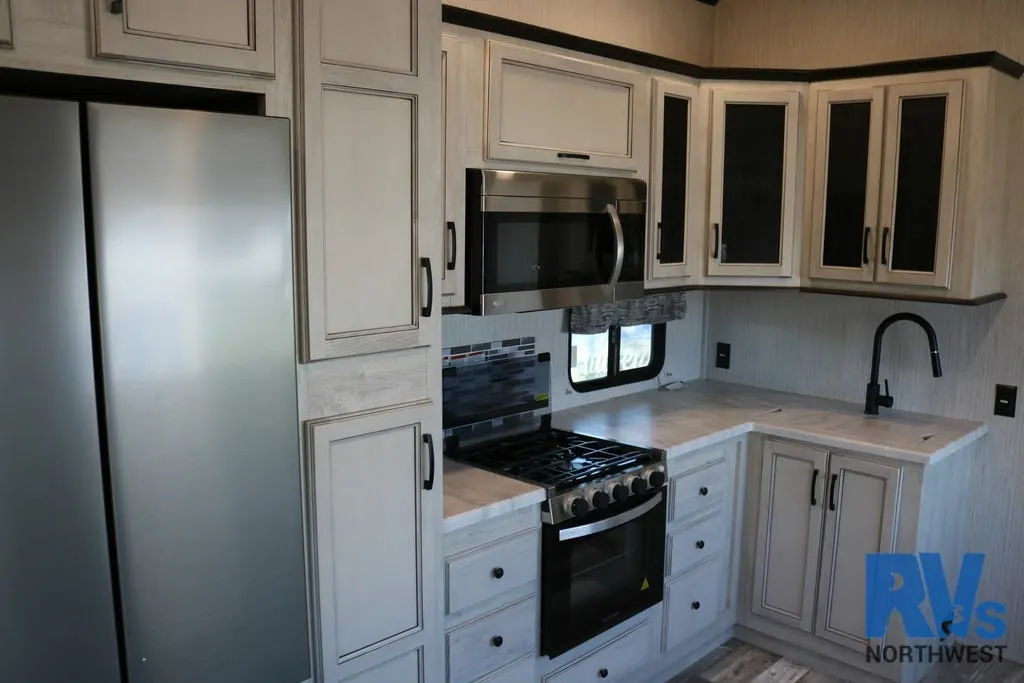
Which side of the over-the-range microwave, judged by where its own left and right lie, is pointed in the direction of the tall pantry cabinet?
right

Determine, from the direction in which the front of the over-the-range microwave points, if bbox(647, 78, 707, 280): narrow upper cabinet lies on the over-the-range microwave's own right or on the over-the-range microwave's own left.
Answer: on the over-the-range microwave's own left

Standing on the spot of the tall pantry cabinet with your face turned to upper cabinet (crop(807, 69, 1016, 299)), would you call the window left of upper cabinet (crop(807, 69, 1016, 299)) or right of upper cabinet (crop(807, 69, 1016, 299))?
left

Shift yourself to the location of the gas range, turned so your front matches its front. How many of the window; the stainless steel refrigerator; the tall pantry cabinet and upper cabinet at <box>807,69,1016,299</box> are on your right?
2

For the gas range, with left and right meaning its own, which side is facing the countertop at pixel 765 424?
left

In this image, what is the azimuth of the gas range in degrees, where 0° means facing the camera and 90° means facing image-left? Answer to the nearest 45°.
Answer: approximately 315°

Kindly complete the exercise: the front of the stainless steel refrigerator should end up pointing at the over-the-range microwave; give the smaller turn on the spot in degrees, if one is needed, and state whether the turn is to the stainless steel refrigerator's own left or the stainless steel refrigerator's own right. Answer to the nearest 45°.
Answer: approximately 90° to the stainless steel refrigerator's own left

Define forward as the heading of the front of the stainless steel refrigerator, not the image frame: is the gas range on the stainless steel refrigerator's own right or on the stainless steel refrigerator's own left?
on the stainless steel refrigerator's own left

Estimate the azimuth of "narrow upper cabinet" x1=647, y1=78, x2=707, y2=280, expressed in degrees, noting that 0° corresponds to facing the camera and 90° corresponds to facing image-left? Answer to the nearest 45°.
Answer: approximately 315°

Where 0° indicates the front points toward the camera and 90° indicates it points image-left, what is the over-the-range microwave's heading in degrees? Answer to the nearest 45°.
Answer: approximately 315°

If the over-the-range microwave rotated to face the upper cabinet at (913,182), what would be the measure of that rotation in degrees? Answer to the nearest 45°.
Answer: approximately 45° to its left

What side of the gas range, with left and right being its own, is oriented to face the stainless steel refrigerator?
right
